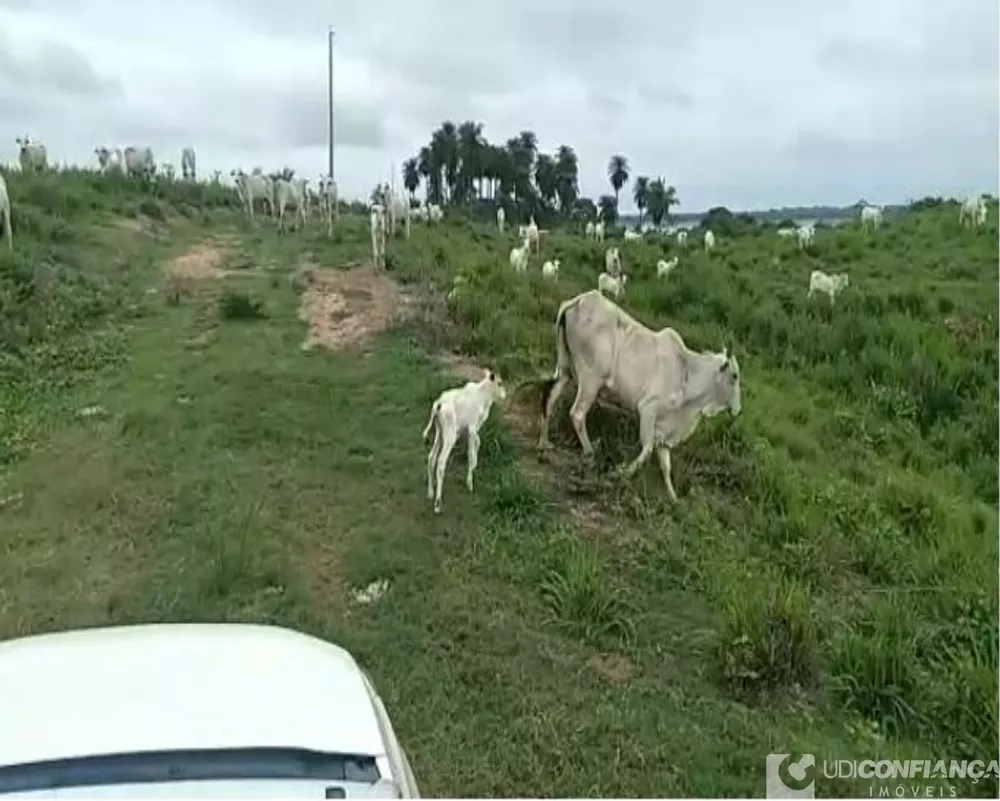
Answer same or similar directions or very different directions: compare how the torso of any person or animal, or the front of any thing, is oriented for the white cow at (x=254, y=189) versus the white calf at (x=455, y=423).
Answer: very different directions

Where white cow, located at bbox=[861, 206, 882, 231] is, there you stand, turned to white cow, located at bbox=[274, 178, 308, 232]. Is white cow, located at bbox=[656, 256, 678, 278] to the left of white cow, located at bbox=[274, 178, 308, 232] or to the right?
left

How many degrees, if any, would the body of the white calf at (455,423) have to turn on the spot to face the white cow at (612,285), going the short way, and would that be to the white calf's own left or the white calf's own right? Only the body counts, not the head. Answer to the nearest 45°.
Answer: approximately 45° to the white calf's own left

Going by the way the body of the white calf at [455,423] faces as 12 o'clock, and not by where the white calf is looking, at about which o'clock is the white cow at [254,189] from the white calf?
The white cow is roughly at 10 o'clock from the white calf.

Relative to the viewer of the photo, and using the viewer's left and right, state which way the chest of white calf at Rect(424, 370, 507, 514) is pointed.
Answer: facing away from the viewer and to the right of the viewer

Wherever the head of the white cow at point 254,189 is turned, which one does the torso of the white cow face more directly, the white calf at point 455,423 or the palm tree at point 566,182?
the white calf

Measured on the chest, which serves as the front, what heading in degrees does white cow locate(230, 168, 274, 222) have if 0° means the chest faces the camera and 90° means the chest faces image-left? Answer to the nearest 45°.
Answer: approximately 45°

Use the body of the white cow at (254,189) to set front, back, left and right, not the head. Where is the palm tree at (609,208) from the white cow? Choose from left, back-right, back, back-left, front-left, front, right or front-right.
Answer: back

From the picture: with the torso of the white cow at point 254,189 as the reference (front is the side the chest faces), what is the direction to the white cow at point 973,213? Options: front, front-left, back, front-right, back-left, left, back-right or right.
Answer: back-left

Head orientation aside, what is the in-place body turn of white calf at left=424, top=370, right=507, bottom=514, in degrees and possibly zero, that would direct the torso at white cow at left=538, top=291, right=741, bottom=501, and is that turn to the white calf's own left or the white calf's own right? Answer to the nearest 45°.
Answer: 0° — it already faces it

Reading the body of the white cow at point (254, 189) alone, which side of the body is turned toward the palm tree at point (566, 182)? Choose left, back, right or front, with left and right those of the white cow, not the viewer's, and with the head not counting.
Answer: back

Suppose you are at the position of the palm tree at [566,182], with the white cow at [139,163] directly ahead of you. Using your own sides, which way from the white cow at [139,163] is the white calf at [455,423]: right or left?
left

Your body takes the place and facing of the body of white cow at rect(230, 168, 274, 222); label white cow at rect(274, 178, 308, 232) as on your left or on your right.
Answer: on your left
